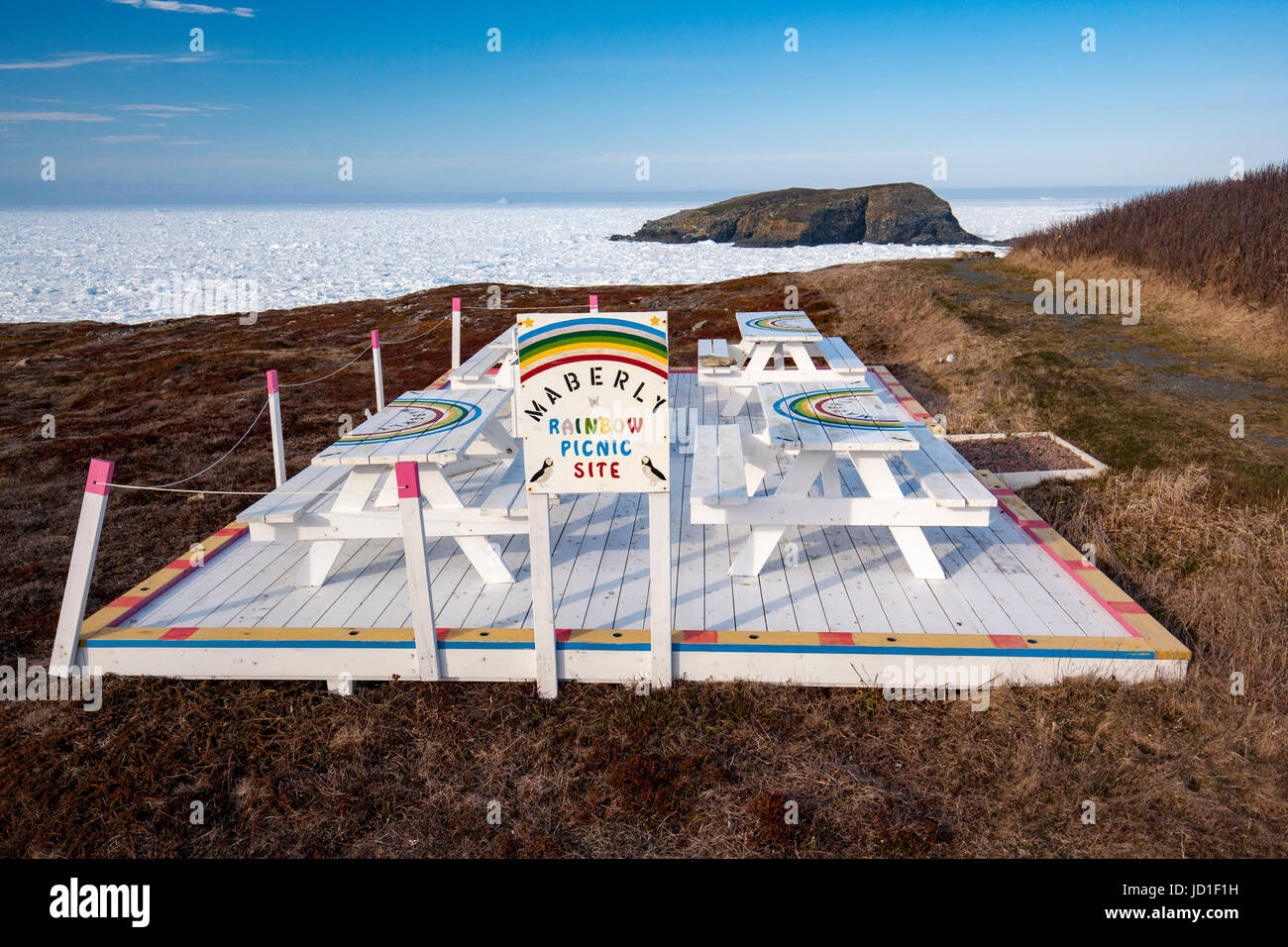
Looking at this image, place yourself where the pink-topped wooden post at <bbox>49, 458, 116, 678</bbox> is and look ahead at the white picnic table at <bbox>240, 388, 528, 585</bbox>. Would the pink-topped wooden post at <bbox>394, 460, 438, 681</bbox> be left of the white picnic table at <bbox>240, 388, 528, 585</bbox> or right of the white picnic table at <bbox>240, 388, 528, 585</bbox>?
right

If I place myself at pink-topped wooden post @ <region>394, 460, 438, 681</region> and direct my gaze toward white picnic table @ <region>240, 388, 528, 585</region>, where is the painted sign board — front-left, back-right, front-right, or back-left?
back-right

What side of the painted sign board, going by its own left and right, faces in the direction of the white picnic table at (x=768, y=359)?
back

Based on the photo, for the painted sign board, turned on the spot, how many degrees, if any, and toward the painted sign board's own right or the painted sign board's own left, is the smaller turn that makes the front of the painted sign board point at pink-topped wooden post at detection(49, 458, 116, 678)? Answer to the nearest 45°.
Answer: approximately 90° to the painted sign board's own right

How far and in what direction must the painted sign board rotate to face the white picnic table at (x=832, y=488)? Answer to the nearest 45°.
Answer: approximately 135° to its left

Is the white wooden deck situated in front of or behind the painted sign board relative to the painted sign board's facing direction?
behind

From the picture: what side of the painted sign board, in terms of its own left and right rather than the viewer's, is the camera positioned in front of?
front
